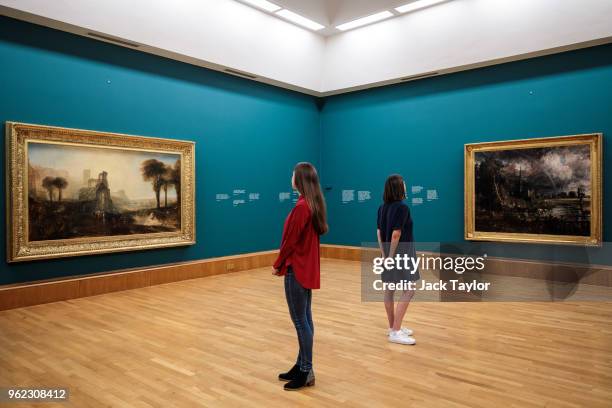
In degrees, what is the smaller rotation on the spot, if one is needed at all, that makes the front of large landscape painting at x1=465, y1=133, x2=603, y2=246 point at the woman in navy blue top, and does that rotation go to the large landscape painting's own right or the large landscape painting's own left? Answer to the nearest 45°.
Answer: approximately 45° to the large landscape painting's own left

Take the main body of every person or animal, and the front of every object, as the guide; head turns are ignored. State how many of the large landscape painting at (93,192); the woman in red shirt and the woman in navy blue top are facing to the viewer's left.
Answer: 1

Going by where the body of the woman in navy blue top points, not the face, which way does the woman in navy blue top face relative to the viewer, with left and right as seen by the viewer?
facing away from the viewer and to the right of the viewer

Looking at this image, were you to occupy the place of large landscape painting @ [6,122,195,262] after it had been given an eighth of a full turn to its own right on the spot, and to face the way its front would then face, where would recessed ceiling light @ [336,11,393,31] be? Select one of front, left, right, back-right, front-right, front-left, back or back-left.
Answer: left

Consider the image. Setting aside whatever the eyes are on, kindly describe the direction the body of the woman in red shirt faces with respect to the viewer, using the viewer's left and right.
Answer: facing to the left of the viewer

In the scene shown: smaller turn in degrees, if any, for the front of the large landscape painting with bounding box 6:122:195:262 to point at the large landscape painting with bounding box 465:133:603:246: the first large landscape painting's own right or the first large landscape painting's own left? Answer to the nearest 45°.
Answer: approximately 45° to the first large landscape painting's own left

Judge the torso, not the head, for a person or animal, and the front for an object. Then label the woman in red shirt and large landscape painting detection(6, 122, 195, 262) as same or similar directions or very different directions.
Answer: very different directions

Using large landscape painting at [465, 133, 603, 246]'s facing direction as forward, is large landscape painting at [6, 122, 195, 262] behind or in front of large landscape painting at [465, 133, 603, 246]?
in front

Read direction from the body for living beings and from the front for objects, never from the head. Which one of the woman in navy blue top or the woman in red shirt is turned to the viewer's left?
the woman in red shirt

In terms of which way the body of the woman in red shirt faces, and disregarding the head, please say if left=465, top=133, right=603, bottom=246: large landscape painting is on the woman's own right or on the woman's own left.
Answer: on the woman's own right

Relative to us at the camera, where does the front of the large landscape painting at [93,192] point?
facing the viewer and to the right of the viewer

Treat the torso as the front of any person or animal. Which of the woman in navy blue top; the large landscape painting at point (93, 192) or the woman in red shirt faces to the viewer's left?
the woman in red shirt

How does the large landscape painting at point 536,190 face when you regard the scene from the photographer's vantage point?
facing the viewer and to the left of the viewer

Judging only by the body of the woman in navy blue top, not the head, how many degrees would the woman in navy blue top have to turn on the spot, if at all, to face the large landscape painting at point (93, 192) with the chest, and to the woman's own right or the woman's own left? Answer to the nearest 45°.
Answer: approximately 135° to the woman's own left
